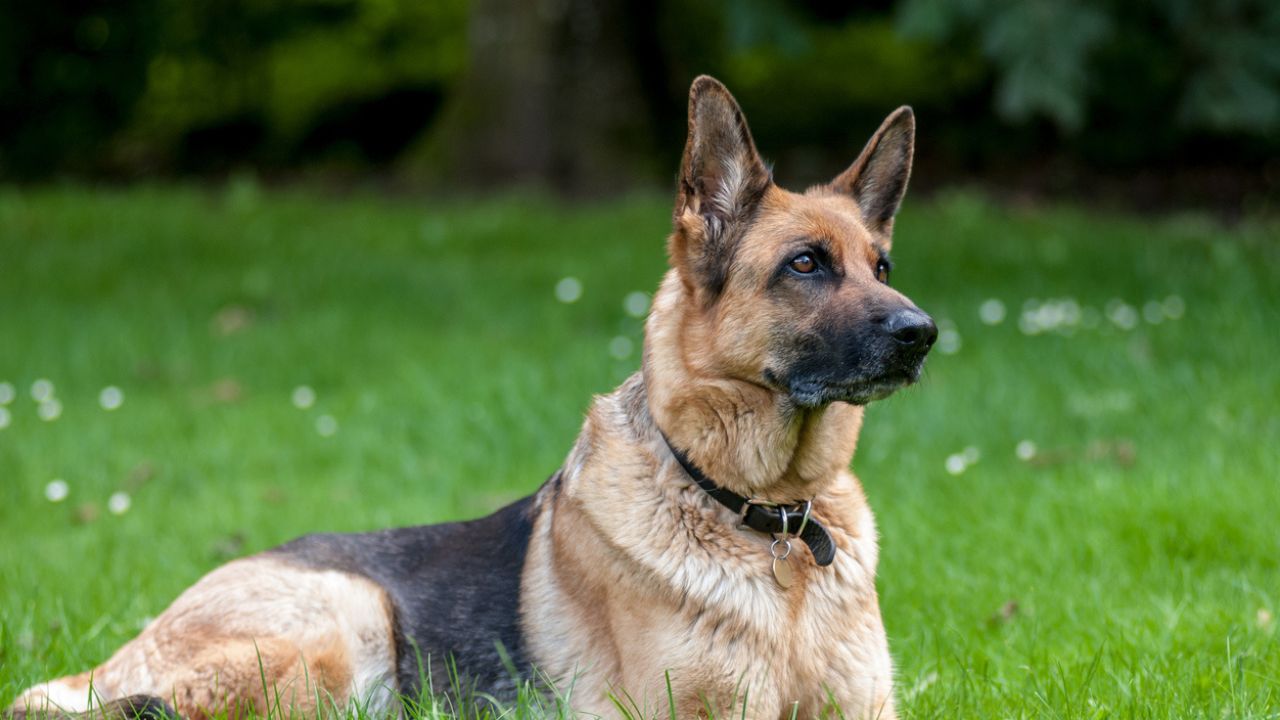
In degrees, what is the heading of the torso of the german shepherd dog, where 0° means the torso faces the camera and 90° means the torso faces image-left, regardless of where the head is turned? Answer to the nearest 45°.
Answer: approximately 315°

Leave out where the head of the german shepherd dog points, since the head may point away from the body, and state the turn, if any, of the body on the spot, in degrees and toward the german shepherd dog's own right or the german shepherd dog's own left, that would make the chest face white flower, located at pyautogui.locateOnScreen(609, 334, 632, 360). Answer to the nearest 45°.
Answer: approximately 135° to the german shepherd dog's own left

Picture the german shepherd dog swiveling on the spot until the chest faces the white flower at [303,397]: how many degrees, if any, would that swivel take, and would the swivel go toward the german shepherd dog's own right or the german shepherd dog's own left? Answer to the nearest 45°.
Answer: approximately 135° to the german shepherd dog's own left

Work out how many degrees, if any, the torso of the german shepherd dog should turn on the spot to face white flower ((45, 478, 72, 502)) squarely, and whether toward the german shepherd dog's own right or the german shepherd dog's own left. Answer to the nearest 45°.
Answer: approximately 180°

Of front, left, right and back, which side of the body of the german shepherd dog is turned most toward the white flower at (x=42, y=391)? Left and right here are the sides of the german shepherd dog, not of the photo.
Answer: back

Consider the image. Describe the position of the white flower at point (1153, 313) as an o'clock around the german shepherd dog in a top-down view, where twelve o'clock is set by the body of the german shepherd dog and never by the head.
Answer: The white flower is roughly at 9 o'clock from the german shepherd dog.

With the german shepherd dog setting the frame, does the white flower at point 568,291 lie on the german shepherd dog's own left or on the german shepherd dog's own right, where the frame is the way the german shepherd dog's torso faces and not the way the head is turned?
on the german shepherd dog's own left

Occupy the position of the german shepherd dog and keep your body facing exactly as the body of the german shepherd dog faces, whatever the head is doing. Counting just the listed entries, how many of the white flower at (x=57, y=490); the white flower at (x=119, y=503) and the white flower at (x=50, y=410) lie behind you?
3

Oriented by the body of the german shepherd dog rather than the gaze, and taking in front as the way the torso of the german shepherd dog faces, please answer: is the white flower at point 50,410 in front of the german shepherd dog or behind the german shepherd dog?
behind

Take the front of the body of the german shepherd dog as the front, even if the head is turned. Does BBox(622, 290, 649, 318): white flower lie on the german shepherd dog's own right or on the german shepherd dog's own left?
on the german shepherd dog's own left

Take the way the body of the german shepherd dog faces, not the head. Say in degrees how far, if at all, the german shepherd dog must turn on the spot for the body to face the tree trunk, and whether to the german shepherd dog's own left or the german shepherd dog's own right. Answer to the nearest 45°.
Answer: approximately 135° to the german shepherd dog's own left

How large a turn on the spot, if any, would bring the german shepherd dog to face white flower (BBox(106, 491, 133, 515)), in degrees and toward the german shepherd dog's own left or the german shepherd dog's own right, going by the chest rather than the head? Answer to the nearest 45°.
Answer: approximately 180°
